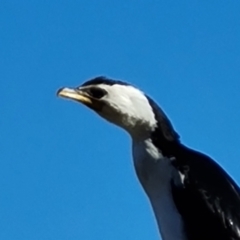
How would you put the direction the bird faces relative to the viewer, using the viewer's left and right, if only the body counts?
facing to the left of the viewer
